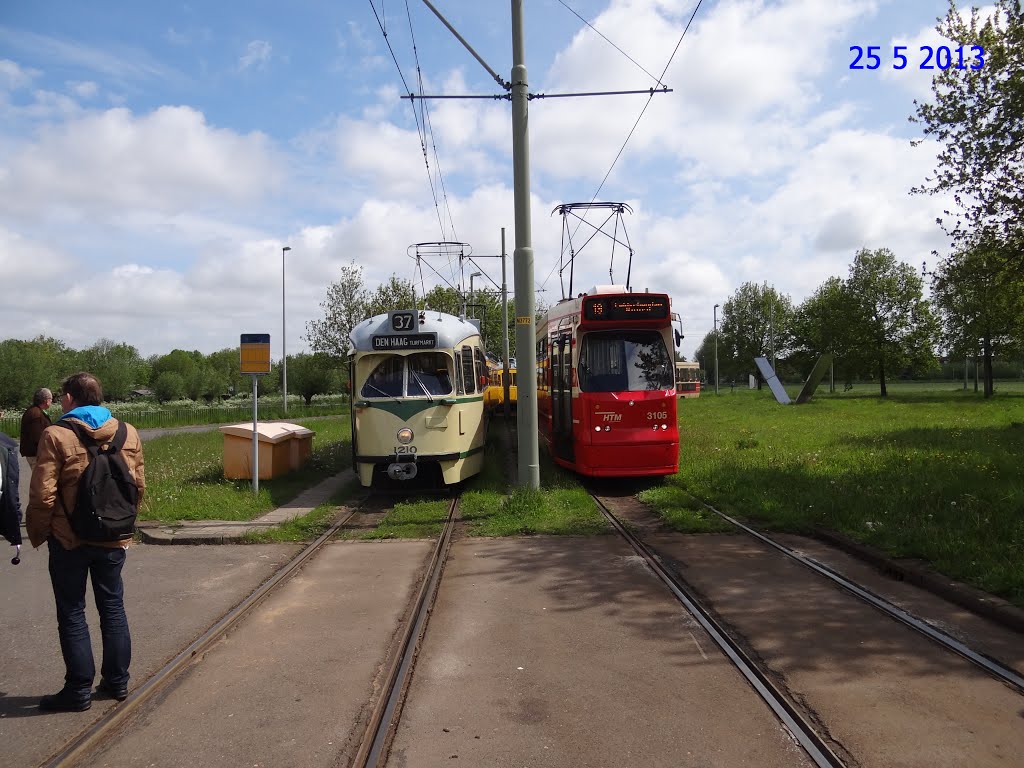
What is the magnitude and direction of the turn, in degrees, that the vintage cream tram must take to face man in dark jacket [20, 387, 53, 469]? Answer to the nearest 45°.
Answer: approximately 90° to its right

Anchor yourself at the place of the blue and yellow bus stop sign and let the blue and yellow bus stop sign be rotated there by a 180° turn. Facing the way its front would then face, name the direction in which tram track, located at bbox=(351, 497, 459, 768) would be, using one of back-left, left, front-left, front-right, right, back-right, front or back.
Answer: back

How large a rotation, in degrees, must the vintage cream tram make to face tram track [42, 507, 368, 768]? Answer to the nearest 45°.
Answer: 0° — it already faces it

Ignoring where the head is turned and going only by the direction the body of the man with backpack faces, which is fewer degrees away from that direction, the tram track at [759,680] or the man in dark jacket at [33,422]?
the man in dark jacket

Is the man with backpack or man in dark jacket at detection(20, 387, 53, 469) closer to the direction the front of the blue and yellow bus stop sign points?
the man with backpack

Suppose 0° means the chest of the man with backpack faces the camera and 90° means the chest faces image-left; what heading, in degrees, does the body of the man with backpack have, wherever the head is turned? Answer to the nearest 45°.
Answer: approximately 135°

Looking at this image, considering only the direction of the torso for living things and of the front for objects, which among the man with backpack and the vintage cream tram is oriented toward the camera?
the vintage cream tram

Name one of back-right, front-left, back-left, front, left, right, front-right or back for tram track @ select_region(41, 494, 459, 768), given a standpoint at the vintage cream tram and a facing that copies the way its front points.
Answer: front

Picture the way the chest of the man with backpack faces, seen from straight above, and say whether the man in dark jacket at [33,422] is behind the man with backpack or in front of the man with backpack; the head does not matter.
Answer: in front

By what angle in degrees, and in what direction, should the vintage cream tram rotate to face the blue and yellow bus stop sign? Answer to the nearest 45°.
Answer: approximately 90° to its right

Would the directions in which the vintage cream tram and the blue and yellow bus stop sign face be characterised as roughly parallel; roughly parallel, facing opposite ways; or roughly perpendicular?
roughly parallel

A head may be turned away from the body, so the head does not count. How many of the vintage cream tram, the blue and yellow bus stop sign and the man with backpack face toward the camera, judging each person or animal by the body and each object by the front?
2

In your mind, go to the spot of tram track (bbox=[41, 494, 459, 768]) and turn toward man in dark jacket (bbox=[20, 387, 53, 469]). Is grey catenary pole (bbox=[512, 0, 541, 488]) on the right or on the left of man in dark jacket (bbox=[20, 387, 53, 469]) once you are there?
right

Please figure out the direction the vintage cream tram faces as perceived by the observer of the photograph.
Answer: facing the viewer
